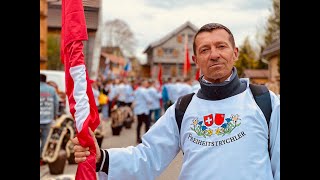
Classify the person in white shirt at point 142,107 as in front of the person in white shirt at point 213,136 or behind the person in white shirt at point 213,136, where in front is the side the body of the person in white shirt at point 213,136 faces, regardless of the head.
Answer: behind

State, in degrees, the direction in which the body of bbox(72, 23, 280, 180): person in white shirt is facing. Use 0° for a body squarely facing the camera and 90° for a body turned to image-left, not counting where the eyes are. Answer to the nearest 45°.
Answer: approximately 0°
